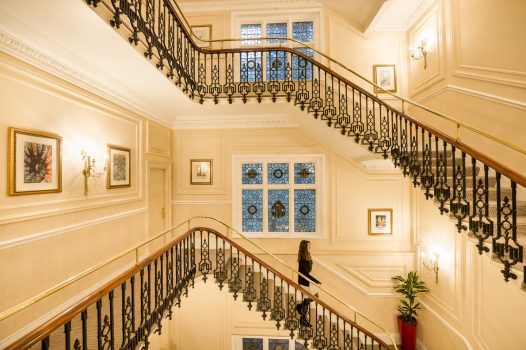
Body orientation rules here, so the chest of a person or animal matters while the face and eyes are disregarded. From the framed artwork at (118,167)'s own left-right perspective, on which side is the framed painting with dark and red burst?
on its right

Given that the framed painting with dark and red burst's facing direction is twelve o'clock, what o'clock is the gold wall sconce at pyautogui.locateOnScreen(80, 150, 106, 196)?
The gold wall sconce is roughly at 9 o'clock from the framed painting with dark and red burst.

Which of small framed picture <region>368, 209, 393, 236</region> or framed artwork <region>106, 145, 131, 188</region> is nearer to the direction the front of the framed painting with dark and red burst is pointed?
the small framed picture

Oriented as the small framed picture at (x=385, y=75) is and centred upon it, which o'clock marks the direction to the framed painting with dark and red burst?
The framed painting with dark and red burst is roughly at 1 o'clock from the small framed picture.

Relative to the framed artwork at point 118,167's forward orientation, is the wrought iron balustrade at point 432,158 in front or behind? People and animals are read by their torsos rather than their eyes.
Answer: in front

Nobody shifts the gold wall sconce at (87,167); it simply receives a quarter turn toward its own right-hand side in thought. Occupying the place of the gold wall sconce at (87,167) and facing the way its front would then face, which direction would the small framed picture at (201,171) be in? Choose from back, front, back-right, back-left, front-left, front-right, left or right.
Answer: back

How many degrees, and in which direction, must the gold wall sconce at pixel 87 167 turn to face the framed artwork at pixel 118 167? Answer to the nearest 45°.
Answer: approximately 90° to its left

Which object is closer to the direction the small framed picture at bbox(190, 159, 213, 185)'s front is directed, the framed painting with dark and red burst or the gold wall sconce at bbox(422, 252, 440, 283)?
the framed painting with dark and red burst

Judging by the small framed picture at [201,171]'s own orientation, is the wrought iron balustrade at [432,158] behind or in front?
in front

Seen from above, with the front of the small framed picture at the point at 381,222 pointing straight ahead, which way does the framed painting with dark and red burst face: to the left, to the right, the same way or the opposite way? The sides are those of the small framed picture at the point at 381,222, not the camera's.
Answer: to the left

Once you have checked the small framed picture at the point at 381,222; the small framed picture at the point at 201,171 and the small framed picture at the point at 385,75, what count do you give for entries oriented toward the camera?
3
